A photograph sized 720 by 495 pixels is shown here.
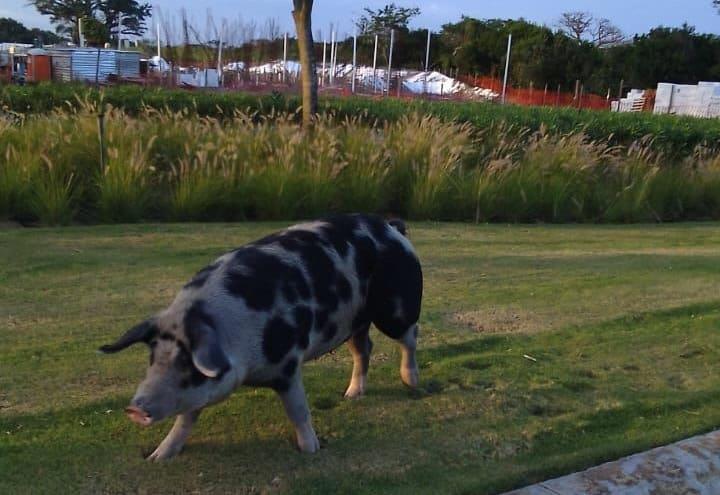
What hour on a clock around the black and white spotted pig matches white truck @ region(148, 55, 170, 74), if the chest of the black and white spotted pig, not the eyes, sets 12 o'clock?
The white truck is roughly at 4 o'clock from the black and white spotted pig.

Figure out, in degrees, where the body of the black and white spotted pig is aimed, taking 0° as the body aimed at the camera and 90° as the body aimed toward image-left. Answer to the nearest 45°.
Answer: approximately 45°

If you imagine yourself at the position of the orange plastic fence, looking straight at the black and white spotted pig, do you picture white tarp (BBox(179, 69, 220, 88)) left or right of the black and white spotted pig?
right

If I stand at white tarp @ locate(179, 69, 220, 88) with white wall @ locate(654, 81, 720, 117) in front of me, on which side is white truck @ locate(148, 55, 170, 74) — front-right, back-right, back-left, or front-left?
back-left

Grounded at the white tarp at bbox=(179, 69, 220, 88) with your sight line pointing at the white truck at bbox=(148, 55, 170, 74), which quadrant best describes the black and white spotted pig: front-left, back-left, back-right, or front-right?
back-left

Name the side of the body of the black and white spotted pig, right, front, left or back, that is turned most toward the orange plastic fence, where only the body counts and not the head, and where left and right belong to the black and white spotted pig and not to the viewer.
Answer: back

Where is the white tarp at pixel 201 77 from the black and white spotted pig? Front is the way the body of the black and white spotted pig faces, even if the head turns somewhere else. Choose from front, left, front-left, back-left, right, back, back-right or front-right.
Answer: back-right

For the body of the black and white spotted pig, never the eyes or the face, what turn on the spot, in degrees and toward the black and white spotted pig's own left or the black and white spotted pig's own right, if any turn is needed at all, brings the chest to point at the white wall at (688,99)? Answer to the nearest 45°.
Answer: approximately 180°
